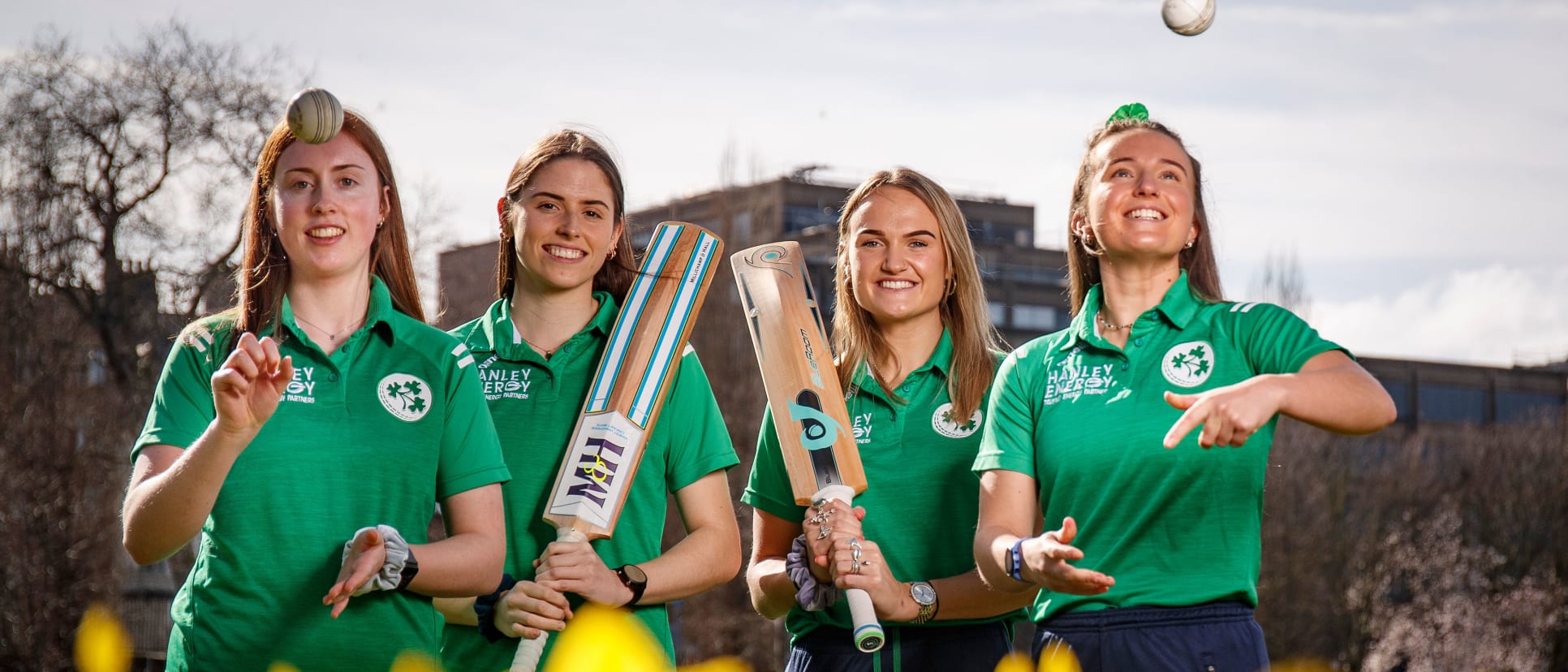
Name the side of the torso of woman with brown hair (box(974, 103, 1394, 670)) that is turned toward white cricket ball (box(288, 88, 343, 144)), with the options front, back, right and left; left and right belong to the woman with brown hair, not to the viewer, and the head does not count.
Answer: right

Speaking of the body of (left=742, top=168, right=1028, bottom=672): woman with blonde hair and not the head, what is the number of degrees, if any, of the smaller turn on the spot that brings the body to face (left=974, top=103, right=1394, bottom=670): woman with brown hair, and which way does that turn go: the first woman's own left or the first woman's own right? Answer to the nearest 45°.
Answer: approximately 45° to the first woman's own left

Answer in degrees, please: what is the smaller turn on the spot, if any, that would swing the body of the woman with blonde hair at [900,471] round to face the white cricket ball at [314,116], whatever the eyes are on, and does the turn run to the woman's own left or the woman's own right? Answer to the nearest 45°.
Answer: approximately 45° to the woman's own right

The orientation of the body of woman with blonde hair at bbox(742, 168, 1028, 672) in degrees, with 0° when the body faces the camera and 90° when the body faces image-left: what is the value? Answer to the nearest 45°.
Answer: approximately 0°

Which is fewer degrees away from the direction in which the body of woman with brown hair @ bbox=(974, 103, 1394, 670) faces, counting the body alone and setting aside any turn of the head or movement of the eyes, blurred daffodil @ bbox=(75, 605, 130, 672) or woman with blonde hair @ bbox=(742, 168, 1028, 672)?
the blurred daffodil

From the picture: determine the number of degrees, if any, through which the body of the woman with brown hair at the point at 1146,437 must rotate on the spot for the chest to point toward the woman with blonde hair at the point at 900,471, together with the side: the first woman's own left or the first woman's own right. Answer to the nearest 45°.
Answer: approximately 135° to the first woman's own right

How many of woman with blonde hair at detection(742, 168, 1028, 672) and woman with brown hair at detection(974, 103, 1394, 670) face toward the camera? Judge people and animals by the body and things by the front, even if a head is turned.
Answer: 2

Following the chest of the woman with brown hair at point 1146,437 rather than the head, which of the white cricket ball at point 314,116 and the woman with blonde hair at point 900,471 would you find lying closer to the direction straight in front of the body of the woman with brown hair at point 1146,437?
the white cricket ball
